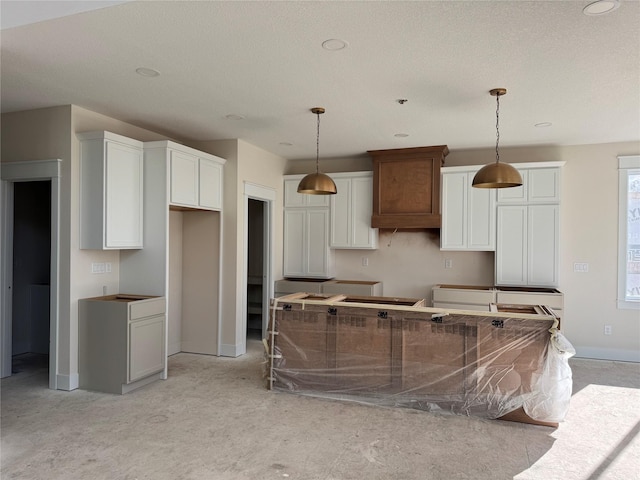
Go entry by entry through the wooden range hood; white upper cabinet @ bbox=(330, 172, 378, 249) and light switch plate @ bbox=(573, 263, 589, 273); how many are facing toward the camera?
3

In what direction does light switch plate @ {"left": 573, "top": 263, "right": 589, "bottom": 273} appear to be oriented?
toward the camera

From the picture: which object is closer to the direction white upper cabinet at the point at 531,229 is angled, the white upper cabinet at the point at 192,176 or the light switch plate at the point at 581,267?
the white upper cabinet

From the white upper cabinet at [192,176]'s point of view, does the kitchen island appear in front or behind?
in front

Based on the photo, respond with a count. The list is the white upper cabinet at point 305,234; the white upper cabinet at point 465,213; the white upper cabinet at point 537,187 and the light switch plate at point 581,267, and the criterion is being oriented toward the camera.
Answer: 4

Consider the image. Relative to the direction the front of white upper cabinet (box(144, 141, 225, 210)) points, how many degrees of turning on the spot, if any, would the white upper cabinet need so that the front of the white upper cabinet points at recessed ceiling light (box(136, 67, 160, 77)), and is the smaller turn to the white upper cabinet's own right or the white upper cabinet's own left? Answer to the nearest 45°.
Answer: approximately 45° to the white upper cabinet's own right

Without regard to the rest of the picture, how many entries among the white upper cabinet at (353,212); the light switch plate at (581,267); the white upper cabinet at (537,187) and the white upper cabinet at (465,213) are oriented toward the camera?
4

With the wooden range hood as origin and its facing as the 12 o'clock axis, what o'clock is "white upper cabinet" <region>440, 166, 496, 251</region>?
The white upper cabinet is roughly at 9 o'clock from the wooden range hood.

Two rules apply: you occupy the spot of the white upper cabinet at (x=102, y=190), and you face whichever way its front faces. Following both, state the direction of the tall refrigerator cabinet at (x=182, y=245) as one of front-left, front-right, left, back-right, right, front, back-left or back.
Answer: left

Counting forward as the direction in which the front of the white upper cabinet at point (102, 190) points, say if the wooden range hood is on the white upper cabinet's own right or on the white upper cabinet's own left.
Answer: on the white upper cabinet's own left

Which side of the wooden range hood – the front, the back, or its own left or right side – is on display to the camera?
front

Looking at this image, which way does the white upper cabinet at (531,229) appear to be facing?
toward the camera

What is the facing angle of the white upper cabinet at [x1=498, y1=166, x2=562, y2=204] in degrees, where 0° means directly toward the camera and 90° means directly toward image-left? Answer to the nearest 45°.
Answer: approximately 0°

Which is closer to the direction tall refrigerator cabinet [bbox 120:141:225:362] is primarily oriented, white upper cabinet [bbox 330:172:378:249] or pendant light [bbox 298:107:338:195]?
the pendant light

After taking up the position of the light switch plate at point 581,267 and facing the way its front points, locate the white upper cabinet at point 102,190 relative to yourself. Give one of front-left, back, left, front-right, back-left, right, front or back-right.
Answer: front-right

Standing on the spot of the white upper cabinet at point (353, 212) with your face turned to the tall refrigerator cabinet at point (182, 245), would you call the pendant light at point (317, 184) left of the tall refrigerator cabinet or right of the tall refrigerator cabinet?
left

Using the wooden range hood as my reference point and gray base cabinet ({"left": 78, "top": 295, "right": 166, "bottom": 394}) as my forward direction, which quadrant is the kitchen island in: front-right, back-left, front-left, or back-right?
front-left
